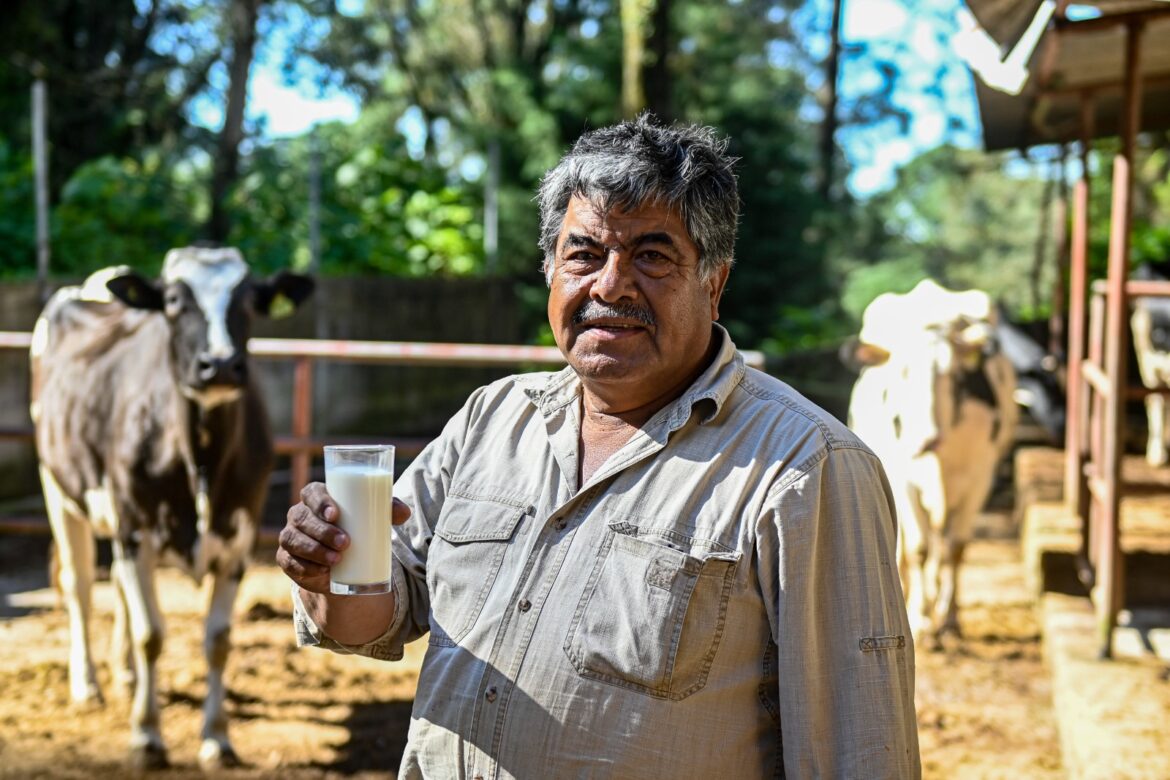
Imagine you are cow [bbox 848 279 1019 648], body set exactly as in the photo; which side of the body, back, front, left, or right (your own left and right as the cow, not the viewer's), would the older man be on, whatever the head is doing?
front

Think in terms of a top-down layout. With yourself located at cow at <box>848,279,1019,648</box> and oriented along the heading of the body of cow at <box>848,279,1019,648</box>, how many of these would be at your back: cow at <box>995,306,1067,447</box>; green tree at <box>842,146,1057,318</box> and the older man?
2

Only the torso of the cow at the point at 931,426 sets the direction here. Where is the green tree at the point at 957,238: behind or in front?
behind

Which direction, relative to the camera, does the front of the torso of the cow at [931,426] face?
toward the camera

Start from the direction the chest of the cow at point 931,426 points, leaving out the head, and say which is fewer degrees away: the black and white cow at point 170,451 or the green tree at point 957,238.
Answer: the black and white cow

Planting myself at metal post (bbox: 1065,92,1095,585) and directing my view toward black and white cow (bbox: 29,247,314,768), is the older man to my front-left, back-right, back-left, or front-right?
front-left

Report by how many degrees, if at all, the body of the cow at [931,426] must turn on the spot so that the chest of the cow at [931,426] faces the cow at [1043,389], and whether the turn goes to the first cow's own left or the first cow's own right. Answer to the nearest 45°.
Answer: approximately 180°

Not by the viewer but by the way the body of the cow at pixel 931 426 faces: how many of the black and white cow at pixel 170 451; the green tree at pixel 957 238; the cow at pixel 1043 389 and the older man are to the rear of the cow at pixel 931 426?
2

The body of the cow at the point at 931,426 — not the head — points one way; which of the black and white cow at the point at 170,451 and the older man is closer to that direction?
the older man

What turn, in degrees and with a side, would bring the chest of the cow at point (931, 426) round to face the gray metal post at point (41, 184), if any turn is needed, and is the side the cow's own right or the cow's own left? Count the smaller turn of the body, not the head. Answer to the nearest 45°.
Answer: approximately 90° to the cow's own right

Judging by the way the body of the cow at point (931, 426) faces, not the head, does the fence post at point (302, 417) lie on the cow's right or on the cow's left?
on the cow's right

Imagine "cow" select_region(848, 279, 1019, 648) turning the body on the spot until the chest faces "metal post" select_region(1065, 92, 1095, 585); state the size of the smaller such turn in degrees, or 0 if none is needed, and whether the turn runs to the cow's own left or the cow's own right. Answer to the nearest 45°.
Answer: approximately 135° to the cow's own left

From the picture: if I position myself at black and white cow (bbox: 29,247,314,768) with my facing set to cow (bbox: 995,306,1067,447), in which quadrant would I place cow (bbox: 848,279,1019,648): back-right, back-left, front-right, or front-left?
front-right
